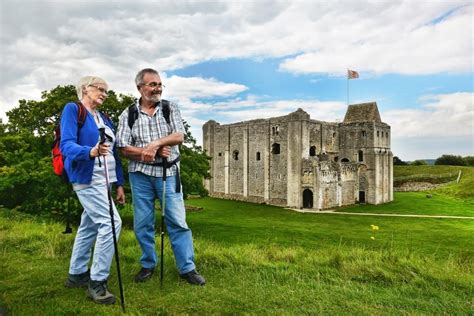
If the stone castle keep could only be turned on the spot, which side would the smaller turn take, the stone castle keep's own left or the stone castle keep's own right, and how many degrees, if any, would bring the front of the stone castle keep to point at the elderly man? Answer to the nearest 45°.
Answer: approximately 45° to the stone castle keep's own right

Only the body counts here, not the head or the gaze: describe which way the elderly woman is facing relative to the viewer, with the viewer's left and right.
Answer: facing the viewer and to the right of the viewer

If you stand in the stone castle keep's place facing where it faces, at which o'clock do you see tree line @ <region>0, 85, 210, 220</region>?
The tree line is roughly at 2 o'clock from the stone castle keep.

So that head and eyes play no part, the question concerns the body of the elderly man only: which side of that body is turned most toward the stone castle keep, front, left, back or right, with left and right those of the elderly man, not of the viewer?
back

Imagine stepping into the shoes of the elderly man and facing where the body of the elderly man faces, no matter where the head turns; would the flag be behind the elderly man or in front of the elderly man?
behind

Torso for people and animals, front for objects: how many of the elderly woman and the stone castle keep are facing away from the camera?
0

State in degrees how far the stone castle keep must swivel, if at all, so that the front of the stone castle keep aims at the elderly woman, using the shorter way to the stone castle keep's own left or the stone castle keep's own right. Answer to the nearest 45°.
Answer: approximately 45° to the stone castle keep's own right

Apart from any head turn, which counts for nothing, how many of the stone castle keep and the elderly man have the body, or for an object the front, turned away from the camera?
0

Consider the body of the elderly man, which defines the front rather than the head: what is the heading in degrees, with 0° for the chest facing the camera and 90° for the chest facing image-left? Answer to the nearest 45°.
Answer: approximately 0°

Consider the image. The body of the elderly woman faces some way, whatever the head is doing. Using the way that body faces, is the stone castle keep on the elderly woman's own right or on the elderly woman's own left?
on the elderly woman's own left

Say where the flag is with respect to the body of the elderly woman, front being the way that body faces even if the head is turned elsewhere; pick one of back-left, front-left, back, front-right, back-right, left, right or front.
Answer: left
